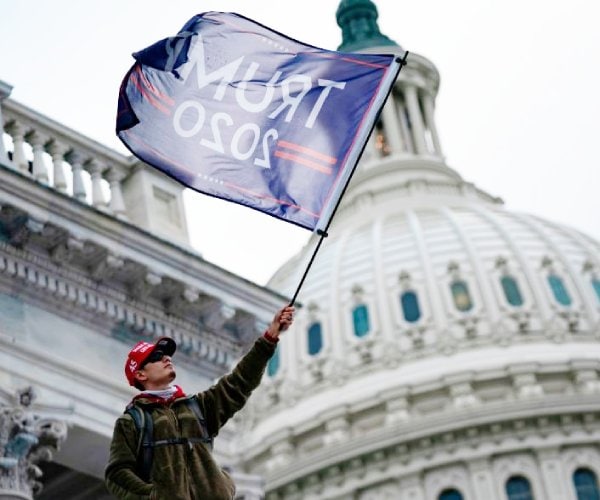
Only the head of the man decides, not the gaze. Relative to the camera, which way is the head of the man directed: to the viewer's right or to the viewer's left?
to the viewer's right

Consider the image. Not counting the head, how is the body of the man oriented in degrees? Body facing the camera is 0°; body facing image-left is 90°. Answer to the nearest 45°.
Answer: approximately 315°
